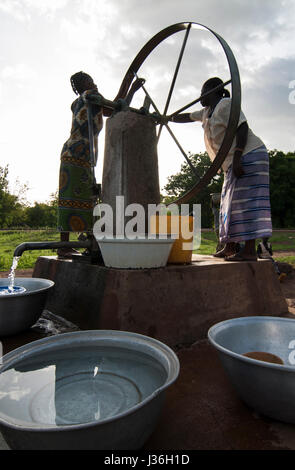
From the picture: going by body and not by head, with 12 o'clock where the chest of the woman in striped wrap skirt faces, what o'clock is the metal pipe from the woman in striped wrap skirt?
The metal pipe is roughly at 11 o'clock from the woman in striped wrap skirt.

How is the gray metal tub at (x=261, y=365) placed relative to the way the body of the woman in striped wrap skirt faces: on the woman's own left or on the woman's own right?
on the woman's own left

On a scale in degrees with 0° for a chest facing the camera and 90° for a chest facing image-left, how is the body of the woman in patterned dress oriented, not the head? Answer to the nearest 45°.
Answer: approximately 270°

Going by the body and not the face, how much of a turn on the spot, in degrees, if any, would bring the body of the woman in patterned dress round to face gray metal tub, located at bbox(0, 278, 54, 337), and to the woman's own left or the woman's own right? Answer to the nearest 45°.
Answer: approximately 90° to the woman's own right

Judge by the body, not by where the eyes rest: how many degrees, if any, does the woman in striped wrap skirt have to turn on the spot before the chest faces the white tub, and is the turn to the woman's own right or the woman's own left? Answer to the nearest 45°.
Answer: approximately 45° to the woman's own left

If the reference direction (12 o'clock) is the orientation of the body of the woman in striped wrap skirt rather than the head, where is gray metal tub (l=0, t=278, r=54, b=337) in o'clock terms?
The gray metal tub is roughly at 11 o'clock from the woman in striped wrap skirt.

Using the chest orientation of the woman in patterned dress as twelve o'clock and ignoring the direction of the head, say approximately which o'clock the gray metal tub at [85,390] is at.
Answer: The gray metal tub is roughly at 3 o'clock from the woman in patterned dress.

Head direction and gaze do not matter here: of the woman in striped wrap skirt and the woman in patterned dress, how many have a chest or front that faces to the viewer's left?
1

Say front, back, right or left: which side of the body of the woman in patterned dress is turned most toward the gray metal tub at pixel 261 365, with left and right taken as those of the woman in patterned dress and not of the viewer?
right

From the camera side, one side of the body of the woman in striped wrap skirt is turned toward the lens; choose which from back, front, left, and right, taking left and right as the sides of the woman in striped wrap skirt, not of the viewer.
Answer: left

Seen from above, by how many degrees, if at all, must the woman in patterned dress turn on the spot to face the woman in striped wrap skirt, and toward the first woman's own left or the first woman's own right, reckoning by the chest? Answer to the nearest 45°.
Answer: approximately 45° to the first woman's own right

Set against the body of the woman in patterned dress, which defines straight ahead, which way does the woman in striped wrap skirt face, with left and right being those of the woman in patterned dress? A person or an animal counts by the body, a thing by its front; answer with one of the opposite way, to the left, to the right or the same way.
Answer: the opposite way

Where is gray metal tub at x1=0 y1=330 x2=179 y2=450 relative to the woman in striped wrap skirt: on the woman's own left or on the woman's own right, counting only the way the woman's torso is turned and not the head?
on the woman's own left
